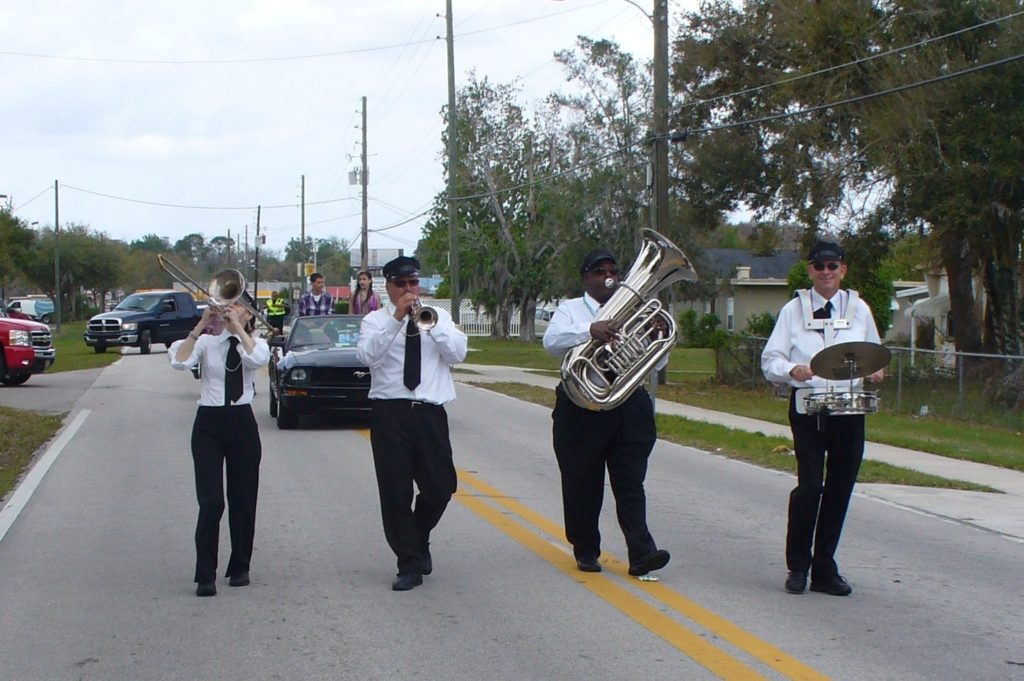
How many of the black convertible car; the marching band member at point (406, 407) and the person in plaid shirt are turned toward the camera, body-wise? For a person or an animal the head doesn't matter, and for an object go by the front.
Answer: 3

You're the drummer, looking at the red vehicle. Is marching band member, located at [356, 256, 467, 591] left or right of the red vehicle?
left

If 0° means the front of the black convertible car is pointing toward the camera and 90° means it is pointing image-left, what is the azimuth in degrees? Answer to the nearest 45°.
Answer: approximately 0°

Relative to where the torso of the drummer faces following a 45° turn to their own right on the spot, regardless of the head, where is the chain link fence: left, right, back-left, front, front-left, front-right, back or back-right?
back-right

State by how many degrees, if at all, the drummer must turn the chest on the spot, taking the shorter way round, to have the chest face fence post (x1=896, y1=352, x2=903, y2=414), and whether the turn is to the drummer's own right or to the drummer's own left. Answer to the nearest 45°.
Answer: approximately 180°

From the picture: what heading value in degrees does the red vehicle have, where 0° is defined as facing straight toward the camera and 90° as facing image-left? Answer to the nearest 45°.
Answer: approximately 315°

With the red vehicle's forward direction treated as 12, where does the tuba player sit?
The tuba player is roughly at 1 o'clock from the red vehicle.

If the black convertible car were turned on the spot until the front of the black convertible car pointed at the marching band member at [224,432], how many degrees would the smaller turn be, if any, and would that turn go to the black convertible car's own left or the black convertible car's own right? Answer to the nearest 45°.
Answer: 0° — it already faces them

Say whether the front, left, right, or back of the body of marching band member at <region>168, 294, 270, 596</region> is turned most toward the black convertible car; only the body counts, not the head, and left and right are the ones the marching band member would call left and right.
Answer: back

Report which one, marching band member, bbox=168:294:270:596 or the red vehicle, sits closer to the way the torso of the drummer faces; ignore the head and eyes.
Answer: the marching band member

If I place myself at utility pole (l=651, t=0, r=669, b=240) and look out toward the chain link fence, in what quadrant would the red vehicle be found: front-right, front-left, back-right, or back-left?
back-right

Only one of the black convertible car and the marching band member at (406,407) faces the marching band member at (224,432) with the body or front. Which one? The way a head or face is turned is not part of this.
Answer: the black convertible car
